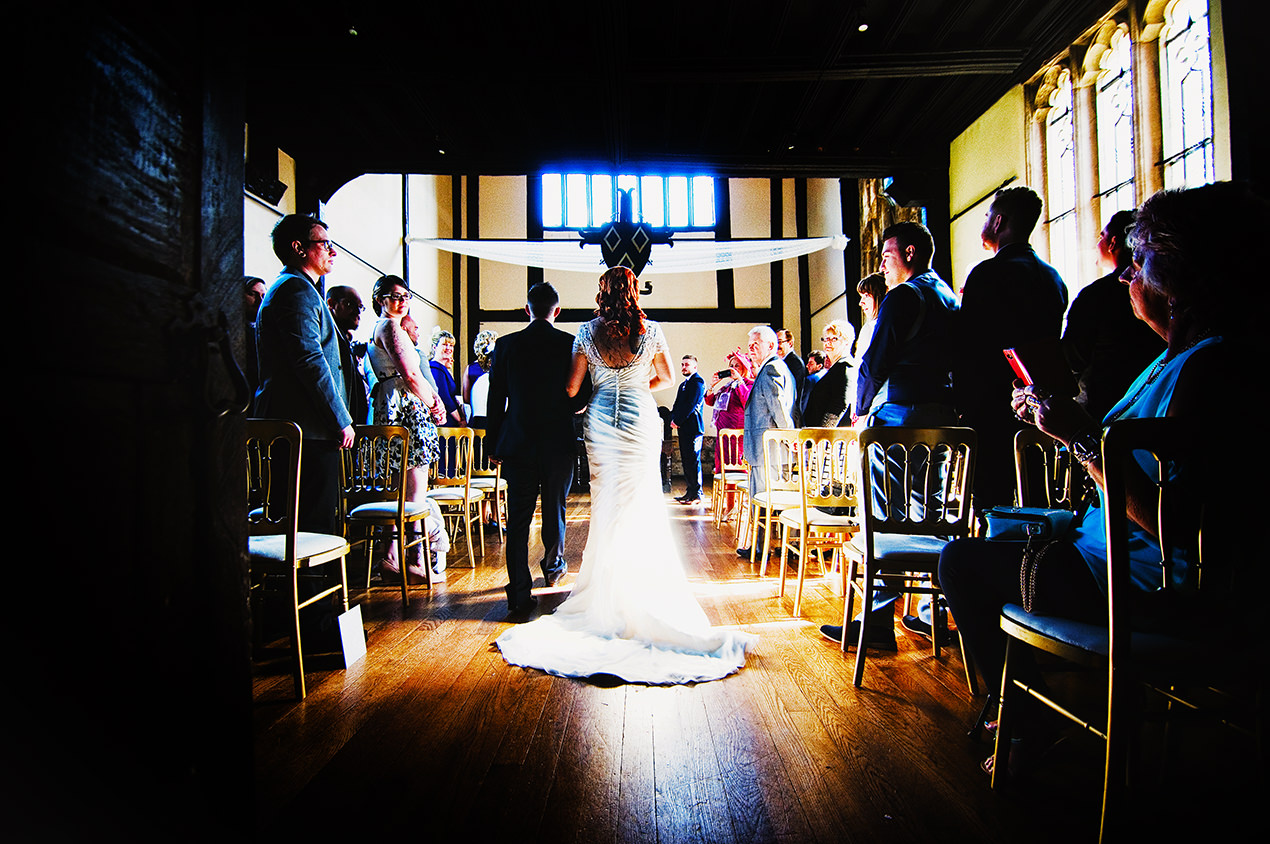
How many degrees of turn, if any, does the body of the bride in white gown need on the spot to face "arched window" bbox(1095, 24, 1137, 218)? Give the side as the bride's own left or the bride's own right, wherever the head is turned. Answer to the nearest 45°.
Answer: approximately 90° to the bride's own right

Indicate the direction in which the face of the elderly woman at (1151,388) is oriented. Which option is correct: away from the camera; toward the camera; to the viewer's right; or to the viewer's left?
to the viewer's left

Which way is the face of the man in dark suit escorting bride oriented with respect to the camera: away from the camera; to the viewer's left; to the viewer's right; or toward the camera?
away from the camera

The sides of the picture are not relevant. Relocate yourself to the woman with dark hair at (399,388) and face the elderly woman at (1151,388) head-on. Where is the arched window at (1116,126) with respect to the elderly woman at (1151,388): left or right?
left

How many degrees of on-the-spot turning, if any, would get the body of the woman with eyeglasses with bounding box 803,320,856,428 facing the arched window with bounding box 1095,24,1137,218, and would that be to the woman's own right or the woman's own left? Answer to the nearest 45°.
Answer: approximately 135° to the woman's own left

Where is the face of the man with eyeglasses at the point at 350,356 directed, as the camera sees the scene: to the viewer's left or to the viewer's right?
to the viewer's right

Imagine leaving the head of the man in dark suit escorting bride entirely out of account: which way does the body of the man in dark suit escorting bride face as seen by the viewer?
away from the camera

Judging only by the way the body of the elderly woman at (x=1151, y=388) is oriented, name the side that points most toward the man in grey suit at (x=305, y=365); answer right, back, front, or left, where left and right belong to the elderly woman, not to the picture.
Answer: front

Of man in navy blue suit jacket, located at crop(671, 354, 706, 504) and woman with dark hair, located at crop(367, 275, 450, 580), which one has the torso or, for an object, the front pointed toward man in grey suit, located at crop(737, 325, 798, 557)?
the woman with dark hair

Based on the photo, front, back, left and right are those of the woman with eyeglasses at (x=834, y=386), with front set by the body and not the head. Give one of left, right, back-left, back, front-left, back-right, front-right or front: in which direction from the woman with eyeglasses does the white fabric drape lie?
right

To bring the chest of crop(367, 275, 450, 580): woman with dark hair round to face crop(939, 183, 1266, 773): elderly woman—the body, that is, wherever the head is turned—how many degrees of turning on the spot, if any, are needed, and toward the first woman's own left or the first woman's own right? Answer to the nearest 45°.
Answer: approximately 45° to the first woman's own right

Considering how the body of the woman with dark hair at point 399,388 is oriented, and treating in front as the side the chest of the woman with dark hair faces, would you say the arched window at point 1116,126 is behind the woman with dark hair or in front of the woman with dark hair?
in front

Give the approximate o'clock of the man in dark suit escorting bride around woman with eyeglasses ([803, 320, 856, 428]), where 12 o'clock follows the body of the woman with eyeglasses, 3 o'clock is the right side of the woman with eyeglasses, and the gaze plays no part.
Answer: The man in dark suit escorting bride is roughly at 12 o'clock from the woman with eyeglasses.

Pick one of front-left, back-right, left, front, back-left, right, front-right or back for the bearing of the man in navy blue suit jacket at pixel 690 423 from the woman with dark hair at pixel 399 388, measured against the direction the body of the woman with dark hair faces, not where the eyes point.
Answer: front-left

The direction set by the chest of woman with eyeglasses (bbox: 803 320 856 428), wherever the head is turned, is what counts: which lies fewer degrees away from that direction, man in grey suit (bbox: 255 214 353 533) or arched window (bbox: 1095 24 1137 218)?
the man in grey suit

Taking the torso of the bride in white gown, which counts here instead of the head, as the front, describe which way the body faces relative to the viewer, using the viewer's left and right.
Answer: facing away from the viewer

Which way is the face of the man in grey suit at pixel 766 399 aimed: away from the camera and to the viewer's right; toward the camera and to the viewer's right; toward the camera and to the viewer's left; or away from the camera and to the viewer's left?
toward the camera and to the viewer's left

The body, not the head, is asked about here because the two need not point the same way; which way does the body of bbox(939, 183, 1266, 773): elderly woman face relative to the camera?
to the viewer's left

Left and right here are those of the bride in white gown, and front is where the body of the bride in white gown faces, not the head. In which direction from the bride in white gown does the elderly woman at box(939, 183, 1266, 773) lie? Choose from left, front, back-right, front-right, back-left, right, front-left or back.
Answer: back-right
